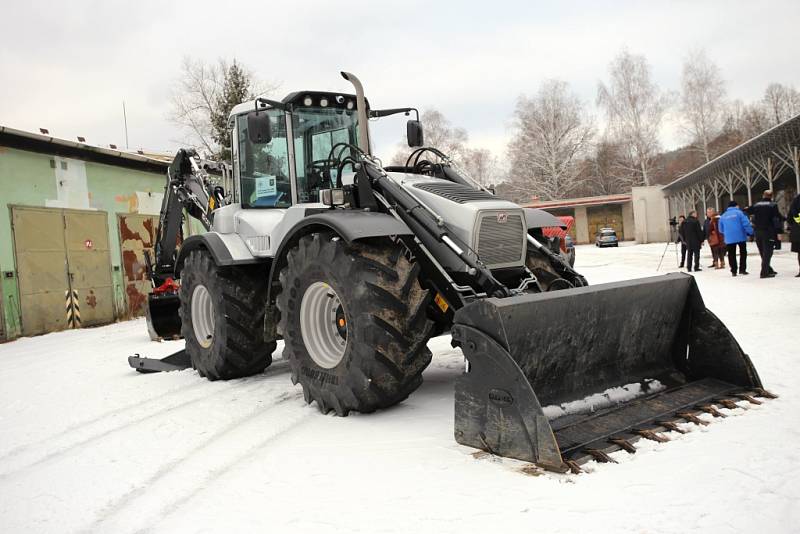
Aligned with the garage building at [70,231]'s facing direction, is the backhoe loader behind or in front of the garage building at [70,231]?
in front

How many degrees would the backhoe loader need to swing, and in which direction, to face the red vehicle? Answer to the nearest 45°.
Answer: approximately 135° to its left

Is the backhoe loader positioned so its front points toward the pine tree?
no

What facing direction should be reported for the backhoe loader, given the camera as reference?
facing the viewer and to the right of the viewer

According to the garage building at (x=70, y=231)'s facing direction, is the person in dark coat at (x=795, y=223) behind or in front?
in front

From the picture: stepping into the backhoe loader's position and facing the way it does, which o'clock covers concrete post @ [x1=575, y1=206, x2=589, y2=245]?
The concrete post is roughly at 8 o'clock from the backhoe loader.

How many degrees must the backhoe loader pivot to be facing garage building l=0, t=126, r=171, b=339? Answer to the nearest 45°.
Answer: approximately 180°

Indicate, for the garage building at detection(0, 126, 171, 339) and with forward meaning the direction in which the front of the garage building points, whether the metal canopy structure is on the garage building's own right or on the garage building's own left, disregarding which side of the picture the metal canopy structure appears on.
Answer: on the garage building's own left

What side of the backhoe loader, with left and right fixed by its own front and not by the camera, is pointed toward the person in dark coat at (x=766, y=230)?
left

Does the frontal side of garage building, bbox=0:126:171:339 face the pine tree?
no

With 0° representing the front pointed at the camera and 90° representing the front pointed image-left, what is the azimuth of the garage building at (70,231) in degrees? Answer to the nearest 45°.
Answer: approximately 315°

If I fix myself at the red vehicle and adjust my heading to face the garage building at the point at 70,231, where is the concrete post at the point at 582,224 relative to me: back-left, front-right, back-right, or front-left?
back-right
